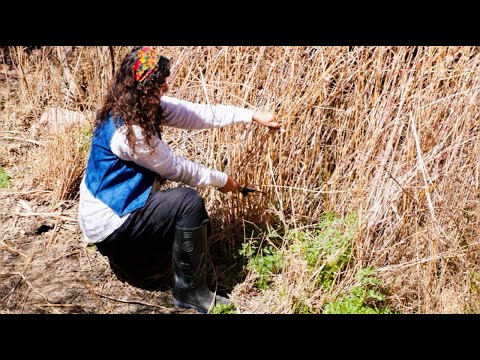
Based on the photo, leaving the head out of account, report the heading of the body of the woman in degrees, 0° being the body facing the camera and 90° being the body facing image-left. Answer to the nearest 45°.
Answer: approximately 270°

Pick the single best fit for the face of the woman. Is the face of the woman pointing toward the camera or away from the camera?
away from the camera

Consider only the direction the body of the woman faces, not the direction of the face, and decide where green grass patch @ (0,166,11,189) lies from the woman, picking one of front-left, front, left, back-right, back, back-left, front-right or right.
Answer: back-left
